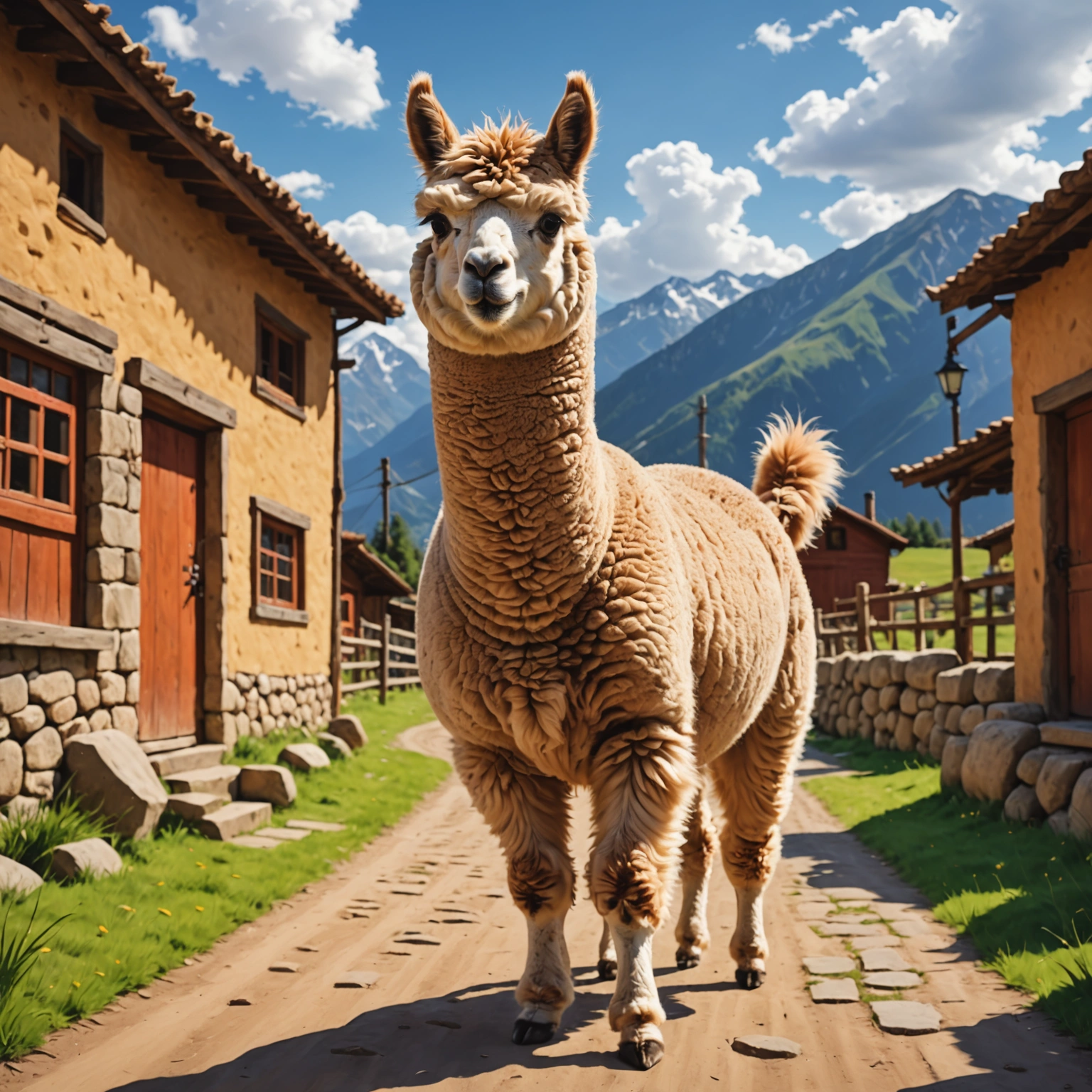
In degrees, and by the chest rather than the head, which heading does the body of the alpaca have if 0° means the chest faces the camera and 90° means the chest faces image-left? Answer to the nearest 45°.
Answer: approximately 45°

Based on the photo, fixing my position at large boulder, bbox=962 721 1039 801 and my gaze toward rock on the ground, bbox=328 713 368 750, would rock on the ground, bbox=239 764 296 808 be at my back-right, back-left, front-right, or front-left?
front-left

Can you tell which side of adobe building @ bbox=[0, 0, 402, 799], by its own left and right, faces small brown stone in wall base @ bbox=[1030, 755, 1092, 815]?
front

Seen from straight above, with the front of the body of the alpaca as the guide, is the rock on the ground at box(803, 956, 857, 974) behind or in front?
behind

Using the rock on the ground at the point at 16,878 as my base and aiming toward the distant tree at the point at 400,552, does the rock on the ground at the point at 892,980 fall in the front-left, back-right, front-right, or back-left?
back-right

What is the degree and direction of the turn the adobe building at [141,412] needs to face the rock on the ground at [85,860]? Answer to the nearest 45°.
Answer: approximately 45° to its right

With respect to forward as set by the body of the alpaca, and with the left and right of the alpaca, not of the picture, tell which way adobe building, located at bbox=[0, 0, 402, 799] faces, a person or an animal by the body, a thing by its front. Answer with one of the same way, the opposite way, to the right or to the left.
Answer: to the left

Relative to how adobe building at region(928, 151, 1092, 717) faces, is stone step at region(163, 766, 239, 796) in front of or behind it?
in front

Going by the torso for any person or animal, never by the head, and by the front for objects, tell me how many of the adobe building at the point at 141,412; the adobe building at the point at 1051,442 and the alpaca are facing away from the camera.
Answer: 0

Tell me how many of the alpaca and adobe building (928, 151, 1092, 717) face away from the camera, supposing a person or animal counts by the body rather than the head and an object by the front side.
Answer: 0

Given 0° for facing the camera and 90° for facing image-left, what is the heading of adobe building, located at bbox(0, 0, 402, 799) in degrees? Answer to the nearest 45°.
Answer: approximately 315°

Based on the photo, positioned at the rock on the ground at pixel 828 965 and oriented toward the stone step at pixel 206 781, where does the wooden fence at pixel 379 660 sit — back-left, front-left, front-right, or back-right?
front-right

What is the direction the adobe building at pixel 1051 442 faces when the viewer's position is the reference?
facing the viewer and to the left of the viewer
